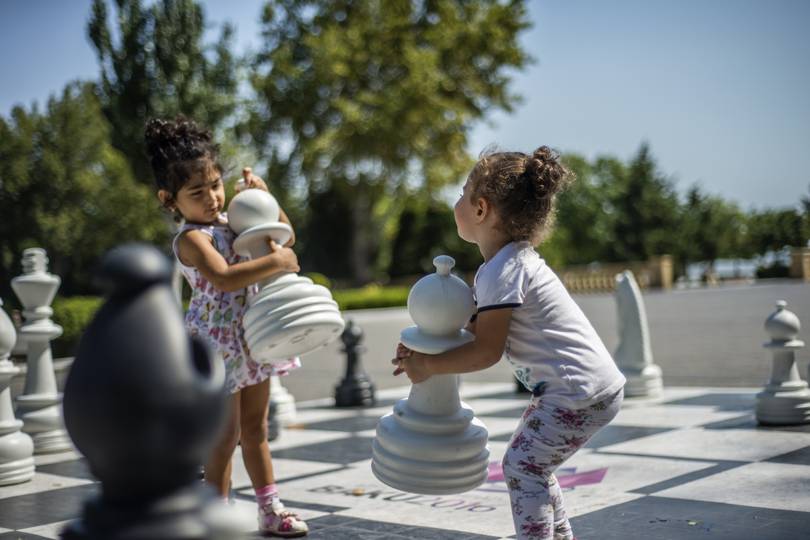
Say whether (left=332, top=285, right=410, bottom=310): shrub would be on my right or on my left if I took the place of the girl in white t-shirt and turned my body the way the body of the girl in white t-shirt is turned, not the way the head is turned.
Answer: on my right

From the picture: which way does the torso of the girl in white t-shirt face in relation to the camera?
to the viewer's left

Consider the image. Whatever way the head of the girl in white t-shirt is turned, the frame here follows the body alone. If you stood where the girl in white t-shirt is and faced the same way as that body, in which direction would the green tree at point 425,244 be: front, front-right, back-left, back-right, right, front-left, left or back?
right

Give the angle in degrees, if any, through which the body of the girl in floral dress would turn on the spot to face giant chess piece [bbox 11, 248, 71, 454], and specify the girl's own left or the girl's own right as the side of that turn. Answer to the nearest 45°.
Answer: approximately 180°

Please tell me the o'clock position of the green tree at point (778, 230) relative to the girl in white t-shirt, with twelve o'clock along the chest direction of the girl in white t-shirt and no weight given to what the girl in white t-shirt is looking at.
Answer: The green tree is roughly at 4 o'clock from the girl in white t-shirt.

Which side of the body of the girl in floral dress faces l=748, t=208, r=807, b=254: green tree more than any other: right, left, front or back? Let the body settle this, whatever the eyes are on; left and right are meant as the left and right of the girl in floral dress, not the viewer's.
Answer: left

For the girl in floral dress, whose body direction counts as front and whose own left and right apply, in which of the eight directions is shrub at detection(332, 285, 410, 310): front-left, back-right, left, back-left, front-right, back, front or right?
back-left

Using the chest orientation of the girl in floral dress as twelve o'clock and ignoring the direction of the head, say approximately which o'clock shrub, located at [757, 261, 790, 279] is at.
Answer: The shrub is roughly at 9 o'clock from the girl in floral dress.

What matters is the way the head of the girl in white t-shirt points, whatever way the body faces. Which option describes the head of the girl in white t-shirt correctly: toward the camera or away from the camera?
away from the camera

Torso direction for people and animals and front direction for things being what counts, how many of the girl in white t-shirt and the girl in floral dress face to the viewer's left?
1

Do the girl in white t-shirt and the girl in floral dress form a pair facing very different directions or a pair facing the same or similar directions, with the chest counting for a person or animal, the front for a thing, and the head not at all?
very different directions

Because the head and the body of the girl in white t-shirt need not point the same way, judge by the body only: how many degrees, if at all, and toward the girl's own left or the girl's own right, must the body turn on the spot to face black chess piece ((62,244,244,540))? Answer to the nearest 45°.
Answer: approximately 45° to the girl's own left

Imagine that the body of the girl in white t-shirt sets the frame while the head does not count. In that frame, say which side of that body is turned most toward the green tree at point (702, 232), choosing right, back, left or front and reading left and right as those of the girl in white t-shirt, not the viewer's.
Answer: right
